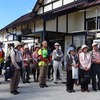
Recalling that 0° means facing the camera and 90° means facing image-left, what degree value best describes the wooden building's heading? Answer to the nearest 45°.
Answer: approximately 45°

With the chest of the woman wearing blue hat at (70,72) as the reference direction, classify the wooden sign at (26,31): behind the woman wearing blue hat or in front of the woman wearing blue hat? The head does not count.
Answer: behind

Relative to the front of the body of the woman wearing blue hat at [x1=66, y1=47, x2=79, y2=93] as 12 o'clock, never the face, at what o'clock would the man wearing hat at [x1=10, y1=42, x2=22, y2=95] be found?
The man wearing hat is roughly at 4 o'clock from the woman wearing blue hat.

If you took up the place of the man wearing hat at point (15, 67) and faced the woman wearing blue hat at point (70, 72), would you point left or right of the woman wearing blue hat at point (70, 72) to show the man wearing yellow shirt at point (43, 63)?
left

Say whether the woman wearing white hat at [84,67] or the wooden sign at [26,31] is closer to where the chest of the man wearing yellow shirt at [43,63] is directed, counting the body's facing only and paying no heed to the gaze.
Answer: the woman wearing white hat

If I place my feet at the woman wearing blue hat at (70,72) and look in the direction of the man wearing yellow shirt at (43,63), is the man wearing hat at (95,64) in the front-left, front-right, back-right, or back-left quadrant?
back-right

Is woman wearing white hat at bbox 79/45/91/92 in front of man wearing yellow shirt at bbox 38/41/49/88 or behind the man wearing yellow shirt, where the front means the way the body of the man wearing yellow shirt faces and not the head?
in front

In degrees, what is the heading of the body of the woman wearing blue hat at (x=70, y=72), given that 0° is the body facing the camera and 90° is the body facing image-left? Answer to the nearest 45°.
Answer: approximately 315°

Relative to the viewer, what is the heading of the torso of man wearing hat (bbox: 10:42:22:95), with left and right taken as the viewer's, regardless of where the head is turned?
facing to the right of the viewer

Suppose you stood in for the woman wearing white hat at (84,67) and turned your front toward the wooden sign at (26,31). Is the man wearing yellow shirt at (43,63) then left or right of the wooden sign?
left
